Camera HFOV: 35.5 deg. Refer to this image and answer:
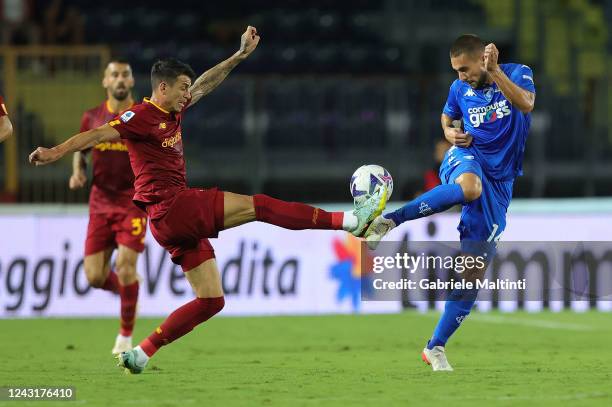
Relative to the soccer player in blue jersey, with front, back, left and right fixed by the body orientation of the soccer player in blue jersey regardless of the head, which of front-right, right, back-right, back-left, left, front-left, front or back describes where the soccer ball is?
front

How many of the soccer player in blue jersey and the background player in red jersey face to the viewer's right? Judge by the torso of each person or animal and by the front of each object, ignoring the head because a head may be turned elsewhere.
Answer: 0

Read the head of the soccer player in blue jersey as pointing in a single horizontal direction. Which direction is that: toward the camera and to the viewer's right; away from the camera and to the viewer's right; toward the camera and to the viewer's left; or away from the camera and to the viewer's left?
toward the camera and to the viewer's left

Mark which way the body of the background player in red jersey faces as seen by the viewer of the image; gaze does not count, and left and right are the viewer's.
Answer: facing the viewer

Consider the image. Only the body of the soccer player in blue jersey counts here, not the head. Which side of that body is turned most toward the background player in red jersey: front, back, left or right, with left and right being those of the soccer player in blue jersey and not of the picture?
right

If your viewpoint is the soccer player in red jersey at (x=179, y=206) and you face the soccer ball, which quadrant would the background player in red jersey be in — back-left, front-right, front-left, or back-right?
back-left

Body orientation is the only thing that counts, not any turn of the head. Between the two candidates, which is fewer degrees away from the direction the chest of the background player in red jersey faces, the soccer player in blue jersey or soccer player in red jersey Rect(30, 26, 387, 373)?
the soccer player in red jersey

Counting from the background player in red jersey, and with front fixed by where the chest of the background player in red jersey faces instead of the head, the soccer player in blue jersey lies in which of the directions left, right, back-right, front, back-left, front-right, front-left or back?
front-left

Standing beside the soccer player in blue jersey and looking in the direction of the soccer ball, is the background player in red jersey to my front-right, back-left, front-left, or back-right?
front-right

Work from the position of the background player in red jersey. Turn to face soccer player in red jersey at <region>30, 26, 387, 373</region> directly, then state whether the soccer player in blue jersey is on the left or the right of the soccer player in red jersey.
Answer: left

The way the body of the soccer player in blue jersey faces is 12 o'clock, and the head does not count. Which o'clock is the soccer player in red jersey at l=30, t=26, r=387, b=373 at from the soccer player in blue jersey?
The soccer player in red jersey is roughly at 1 o'clock from the soccer player in blue jersey.

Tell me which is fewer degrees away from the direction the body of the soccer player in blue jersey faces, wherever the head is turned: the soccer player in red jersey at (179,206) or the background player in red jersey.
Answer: the soccer player in red jersey
